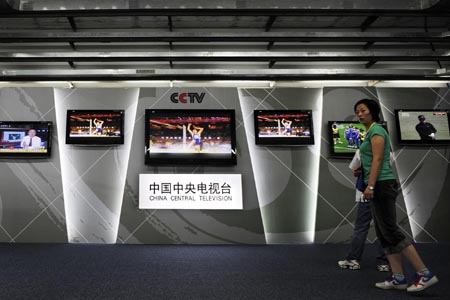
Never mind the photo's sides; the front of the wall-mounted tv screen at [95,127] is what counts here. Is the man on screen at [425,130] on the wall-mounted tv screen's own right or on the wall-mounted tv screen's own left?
on the wall-mounted tv screen's own left

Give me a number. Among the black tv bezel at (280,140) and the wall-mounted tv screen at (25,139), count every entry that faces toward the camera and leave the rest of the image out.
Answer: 2

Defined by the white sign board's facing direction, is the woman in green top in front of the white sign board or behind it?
in front

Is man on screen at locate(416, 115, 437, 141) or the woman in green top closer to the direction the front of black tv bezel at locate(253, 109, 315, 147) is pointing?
the woman in green top

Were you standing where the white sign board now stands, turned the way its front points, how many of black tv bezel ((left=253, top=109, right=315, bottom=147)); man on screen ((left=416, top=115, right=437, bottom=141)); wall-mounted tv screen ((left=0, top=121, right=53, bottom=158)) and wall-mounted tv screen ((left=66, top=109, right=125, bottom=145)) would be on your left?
2

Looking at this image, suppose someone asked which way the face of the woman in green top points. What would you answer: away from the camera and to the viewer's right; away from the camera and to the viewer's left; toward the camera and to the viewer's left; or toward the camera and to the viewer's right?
toward the camera and to the viewer's left

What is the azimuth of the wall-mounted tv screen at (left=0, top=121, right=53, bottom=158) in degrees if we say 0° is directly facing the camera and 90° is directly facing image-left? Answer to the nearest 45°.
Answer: approximately 0°

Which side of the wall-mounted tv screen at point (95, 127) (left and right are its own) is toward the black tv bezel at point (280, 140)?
left

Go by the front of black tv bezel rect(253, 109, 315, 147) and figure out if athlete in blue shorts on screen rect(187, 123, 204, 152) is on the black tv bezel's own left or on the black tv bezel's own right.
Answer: on the black tv bezel's own right
